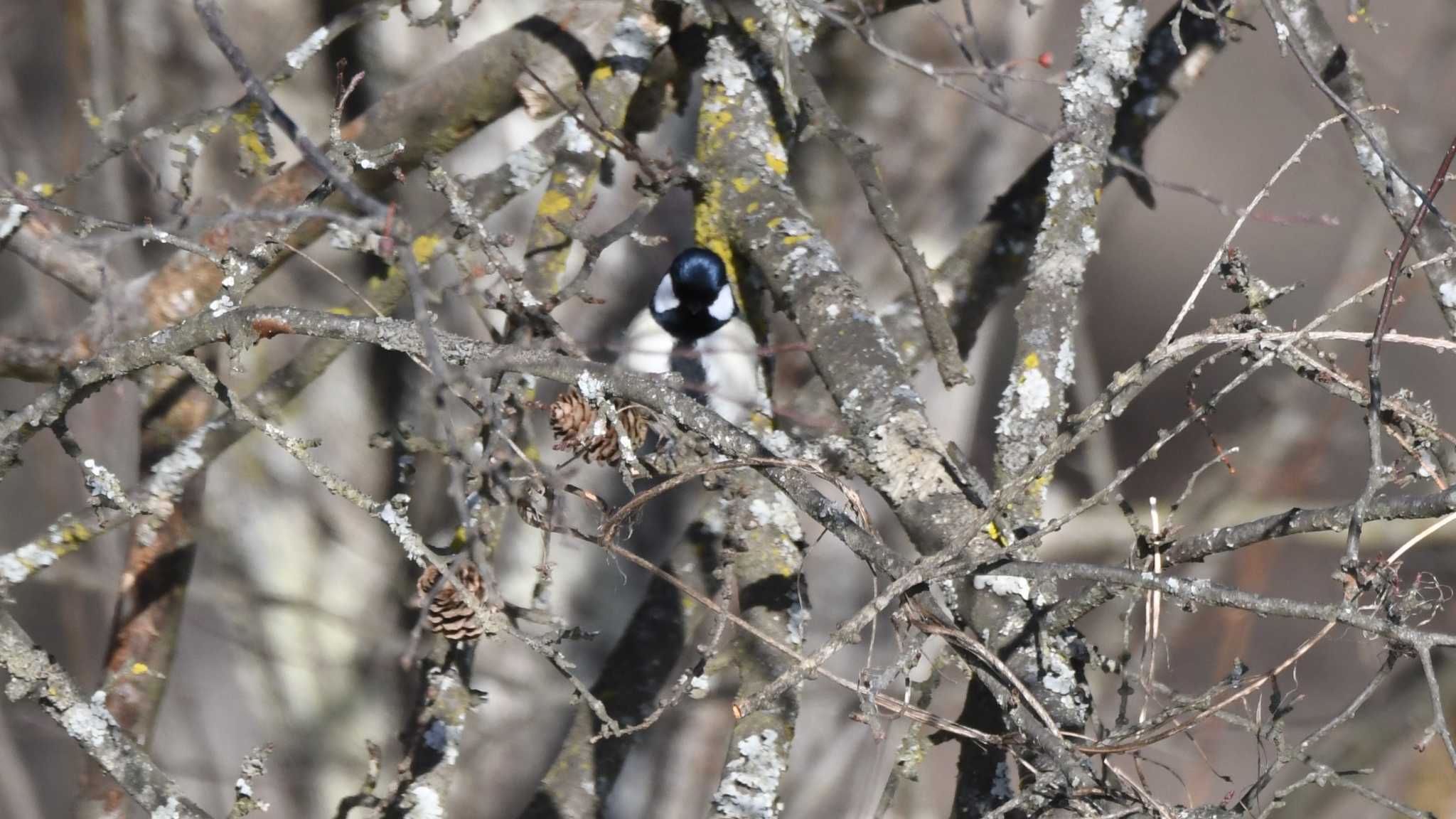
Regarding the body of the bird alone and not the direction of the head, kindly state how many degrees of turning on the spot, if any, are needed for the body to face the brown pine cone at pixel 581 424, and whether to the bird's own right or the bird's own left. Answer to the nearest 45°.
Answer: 0° — it already faces it

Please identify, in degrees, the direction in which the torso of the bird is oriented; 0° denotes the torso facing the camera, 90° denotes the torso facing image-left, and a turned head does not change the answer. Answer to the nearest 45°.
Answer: approximately 0°
